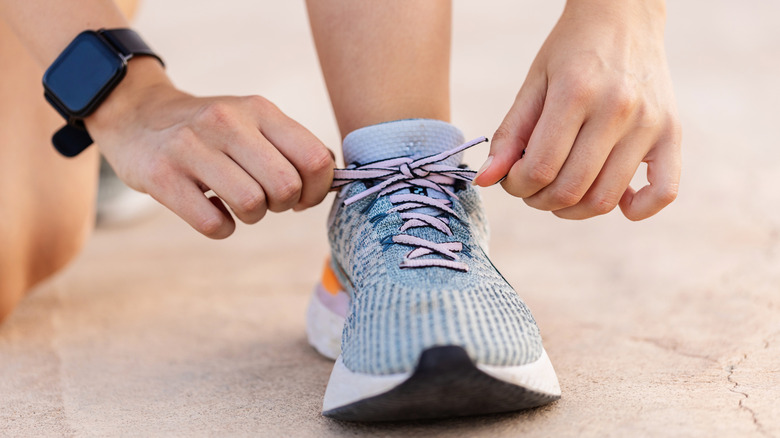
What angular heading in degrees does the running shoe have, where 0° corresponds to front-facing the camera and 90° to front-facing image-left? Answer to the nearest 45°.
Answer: approximately 0°
